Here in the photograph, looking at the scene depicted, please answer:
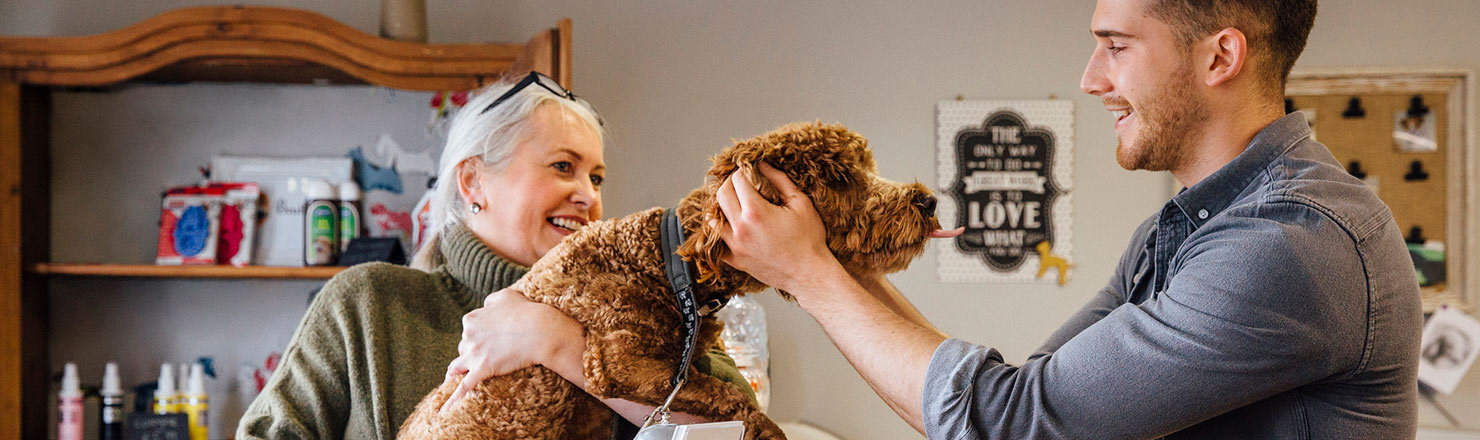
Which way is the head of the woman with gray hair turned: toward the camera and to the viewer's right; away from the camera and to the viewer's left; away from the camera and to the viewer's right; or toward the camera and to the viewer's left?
toward the camera and to the viewer's right

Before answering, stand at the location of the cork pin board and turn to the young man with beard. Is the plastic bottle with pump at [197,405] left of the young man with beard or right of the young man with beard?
right

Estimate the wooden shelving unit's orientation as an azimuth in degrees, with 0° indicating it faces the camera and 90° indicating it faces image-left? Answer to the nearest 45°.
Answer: approximately 0°

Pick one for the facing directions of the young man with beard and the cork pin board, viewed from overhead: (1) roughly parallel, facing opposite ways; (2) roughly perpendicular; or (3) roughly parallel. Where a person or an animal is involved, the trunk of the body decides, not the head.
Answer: roughly perpendicular

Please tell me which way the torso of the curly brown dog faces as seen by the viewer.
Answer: to the viewer's right

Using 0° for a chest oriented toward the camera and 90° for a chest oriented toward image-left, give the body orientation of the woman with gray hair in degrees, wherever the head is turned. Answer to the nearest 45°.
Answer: approximately 315°

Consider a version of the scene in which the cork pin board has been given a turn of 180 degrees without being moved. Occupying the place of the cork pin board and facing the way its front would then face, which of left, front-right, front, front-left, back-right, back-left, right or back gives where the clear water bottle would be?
back-left

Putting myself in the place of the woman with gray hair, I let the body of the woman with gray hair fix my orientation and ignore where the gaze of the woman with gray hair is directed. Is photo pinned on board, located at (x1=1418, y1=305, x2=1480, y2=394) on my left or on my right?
on my left

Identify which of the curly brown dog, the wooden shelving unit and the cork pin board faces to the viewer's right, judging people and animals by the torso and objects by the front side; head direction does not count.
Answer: the curly brown dog

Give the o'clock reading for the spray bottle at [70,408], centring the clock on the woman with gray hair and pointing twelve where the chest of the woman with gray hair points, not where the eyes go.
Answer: The spray bottle is roughly at 6 o'clock from the woman with gray hair.

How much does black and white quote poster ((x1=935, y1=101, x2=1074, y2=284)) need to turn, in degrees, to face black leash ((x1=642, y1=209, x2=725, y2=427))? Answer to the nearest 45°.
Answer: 0° — it already faces it

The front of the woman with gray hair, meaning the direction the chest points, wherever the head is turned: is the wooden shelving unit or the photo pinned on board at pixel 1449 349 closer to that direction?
the photo pinned on board

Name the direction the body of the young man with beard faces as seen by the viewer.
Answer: to the viewer's left

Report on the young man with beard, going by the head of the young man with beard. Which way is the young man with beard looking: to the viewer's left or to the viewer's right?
to the viewer's left
